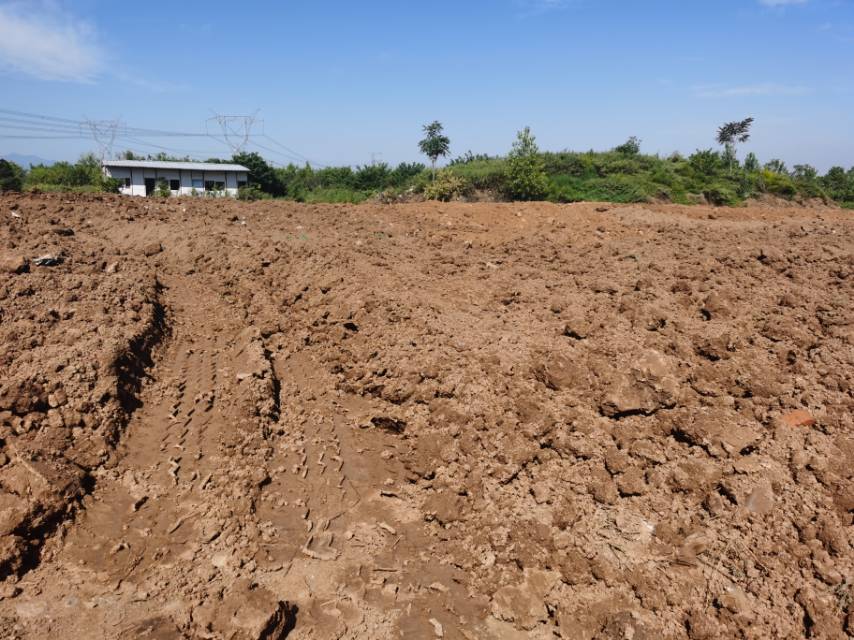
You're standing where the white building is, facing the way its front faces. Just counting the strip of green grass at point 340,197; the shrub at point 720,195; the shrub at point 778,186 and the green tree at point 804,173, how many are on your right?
0

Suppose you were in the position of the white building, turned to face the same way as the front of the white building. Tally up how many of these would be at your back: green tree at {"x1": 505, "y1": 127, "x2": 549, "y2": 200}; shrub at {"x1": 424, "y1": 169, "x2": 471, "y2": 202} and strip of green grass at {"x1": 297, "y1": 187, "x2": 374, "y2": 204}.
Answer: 0

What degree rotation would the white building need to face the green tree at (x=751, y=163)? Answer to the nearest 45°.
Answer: approximately 45° to its left

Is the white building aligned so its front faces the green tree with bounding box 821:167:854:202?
no

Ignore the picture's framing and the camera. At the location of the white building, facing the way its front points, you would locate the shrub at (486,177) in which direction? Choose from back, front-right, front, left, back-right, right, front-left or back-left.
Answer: front-left

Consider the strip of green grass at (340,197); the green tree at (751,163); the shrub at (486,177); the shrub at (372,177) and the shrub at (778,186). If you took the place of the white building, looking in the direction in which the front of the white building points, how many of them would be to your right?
0

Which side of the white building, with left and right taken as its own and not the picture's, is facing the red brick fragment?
front

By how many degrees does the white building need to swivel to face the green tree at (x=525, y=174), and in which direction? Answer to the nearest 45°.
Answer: approximately 45° to its left

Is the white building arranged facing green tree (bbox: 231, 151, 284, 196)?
no

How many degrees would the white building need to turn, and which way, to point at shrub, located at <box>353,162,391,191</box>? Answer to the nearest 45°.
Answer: approximately 45° to its left

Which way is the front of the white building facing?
toward the camera

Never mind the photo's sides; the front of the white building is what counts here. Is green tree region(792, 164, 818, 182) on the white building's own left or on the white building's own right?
on the white building's own left

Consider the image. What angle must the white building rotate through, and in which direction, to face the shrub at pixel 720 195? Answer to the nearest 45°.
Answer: approximately 45° to its left

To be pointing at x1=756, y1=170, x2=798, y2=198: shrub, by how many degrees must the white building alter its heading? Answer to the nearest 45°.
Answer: approximately 45° to its left

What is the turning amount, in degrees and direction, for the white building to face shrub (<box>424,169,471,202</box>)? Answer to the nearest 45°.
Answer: approximately 45° to its left
